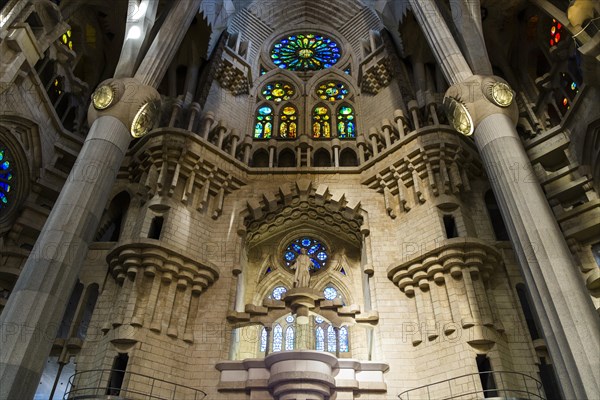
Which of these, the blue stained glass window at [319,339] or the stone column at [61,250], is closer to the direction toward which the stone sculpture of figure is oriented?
the stone column

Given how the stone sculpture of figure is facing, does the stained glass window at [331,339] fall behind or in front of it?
behind

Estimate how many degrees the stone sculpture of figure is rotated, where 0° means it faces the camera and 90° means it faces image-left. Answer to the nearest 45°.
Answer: approximately 0°

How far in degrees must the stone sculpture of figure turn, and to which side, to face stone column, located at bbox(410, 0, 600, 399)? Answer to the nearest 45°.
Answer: approximately 45° to its left

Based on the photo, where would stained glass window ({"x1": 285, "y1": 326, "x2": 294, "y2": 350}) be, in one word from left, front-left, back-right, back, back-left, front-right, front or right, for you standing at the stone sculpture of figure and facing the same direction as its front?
back

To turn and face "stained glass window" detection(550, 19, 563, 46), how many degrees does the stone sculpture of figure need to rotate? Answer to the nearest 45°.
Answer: approximately 90° to its left

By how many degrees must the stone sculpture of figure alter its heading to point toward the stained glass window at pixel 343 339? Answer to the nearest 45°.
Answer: approximately 135° to its left

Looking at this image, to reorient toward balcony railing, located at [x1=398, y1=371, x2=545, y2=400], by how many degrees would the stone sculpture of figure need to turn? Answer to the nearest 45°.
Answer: approximately 90° to its left

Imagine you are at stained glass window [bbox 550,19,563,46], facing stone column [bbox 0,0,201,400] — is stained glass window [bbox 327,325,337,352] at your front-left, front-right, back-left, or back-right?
front-right

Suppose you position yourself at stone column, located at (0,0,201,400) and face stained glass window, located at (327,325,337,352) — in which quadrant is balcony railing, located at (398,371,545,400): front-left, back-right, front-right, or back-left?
front-right

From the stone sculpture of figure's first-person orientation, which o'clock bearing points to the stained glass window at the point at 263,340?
The stained glass window is roughly at 5 o'clock from the stone sculpture of figure.

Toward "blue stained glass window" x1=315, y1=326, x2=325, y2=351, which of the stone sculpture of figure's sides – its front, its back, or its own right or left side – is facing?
back

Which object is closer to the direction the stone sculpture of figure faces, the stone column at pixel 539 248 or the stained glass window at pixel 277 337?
the stone column

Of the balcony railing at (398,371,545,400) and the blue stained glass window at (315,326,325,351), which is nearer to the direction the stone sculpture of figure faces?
the balcony railing

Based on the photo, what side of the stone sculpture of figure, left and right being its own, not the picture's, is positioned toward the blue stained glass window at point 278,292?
back
